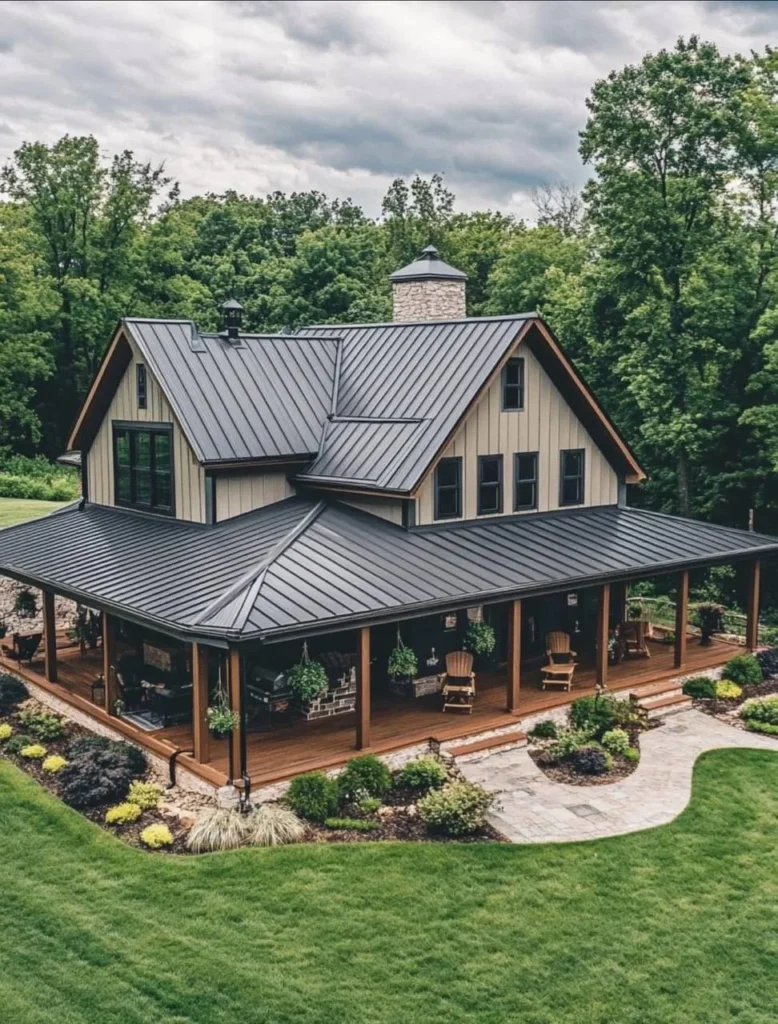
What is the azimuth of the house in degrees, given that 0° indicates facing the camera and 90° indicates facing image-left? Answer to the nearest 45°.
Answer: approximately 315°

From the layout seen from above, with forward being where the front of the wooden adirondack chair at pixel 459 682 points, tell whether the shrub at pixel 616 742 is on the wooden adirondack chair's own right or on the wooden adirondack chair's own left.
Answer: on the wooden adirondack chair's own left

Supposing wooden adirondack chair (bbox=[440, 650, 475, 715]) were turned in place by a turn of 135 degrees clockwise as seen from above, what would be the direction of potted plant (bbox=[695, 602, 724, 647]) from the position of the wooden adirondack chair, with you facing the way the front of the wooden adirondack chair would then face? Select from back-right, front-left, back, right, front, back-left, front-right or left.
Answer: right

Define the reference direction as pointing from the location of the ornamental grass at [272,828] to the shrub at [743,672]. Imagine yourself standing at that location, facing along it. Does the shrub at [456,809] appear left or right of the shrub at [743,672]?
right

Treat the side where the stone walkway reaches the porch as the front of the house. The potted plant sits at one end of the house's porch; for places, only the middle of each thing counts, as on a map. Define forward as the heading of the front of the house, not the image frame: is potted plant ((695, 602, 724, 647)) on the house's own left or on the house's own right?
on the house's own left

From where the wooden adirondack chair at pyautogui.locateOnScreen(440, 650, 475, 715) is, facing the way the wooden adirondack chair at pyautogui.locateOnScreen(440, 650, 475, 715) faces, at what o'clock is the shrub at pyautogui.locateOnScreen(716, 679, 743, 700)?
The shrub is roughly at 8 o'clock from the wooden adirondack chair.

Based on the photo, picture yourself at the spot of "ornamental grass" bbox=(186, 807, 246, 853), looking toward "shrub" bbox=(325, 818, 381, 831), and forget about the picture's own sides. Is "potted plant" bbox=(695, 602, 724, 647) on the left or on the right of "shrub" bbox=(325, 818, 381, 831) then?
left

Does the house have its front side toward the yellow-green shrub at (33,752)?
no

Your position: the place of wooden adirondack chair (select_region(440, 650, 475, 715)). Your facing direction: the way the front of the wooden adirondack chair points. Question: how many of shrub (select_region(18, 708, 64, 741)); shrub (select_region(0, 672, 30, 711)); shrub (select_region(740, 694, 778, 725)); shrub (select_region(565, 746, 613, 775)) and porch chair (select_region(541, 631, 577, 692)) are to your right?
2

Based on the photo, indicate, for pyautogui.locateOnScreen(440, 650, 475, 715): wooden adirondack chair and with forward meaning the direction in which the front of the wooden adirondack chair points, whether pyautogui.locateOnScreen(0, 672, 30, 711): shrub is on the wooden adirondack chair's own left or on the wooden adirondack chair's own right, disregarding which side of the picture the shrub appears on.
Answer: on the wooden adirondack chair's own right

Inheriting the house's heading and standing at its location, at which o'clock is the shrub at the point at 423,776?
The shrub is roughly at 1 o'clock from the house.

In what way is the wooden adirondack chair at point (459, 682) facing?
toward the camera

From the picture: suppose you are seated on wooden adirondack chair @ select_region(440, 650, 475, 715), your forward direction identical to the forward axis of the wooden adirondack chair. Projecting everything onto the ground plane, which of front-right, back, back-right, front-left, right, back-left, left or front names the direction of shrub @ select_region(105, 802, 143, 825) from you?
front-right

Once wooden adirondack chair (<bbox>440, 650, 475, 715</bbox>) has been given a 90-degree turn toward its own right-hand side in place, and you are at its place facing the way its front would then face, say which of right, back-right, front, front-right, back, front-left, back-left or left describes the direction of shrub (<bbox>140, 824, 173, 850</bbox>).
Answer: front-left

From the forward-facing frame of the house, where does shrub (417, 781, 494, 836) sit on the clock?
The shrub is roughly at 1 o'clock from the house.

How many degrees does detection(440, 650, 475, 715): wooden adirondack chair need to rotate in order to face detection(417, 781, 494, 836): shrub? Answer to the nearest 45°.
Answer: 0° — it already faces it

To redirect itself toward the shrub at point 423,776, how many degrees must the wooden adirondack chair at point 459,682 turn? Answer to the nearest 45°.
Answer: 0° — it already faces it
